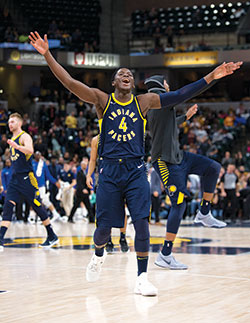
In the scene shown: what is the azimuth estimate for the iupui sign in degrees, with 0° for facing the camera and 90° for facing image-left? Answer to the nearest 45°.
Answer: approximately 0°

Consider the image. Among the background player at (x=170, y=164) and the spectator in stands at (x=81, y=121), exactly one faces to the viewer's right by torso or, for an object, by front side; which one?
the background player

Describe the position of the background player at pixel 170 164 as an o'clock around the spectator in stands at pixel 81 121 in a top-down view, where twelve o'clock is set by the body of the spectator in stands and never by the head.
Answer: The background player is roughly at 12 o'clock from the spectator in stands.

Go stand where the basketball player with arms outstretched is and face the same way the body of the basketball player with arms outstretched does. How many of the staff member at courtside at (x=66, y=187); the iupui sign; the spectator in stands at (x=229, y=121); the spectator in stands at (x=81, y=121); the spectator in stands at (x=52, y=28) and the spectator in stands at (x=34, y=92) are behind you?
6

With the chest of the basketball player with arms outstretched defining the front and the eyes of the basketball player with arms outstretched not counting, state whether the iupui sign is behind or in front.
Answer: behind

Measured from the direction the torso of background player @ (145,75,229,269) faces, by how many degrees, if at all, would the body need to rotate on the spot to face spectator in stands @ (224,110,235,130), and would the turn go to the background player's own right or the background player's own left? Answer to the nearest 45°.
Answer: approximately 90° to the background player's own left

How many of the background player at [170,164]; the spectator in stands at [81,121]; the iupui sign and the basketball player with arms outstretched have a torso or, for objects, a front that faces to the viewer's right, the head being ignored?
1

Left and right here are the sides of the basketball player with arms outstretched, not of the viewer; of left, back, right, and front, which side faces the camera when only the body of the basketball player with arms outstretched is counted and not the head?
front

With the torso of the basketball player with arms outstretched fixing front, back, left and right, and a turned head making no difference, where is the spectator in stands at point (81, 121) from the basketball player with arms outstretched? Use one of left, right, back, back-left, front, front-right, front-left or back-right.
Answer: back

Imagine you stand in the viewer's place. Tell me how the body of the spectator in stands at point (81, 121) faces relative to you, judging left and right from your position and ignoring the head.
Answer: facing the viewer

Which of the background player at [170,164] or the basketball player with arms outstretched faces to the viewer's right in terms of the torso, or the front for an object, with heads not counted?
the background player

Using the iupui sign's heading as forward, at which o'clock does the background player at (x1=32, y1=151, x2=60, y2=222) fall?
The background player is roughly at 12 o'clock from the iupui sign.

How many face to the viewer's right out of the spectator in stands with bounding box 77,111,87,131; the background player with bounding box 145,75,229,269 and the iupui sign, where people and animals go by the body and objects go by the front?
1

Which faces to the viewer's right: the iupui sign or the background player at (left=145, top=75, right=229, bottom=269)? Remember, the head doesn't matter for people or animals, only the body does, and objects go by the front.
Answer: the background player

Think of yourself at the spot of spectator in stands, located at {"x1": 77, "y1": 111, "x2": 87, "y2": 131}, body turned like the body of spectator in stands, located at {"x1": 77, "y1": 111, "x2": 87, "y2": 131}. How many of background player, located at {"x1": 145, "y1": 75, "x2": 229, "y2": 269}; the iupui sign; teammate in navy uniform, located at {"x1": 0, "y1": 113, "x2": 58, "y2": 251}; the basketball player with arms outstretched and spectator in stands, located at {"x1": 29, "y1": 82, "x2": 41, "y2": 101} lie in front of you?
3
